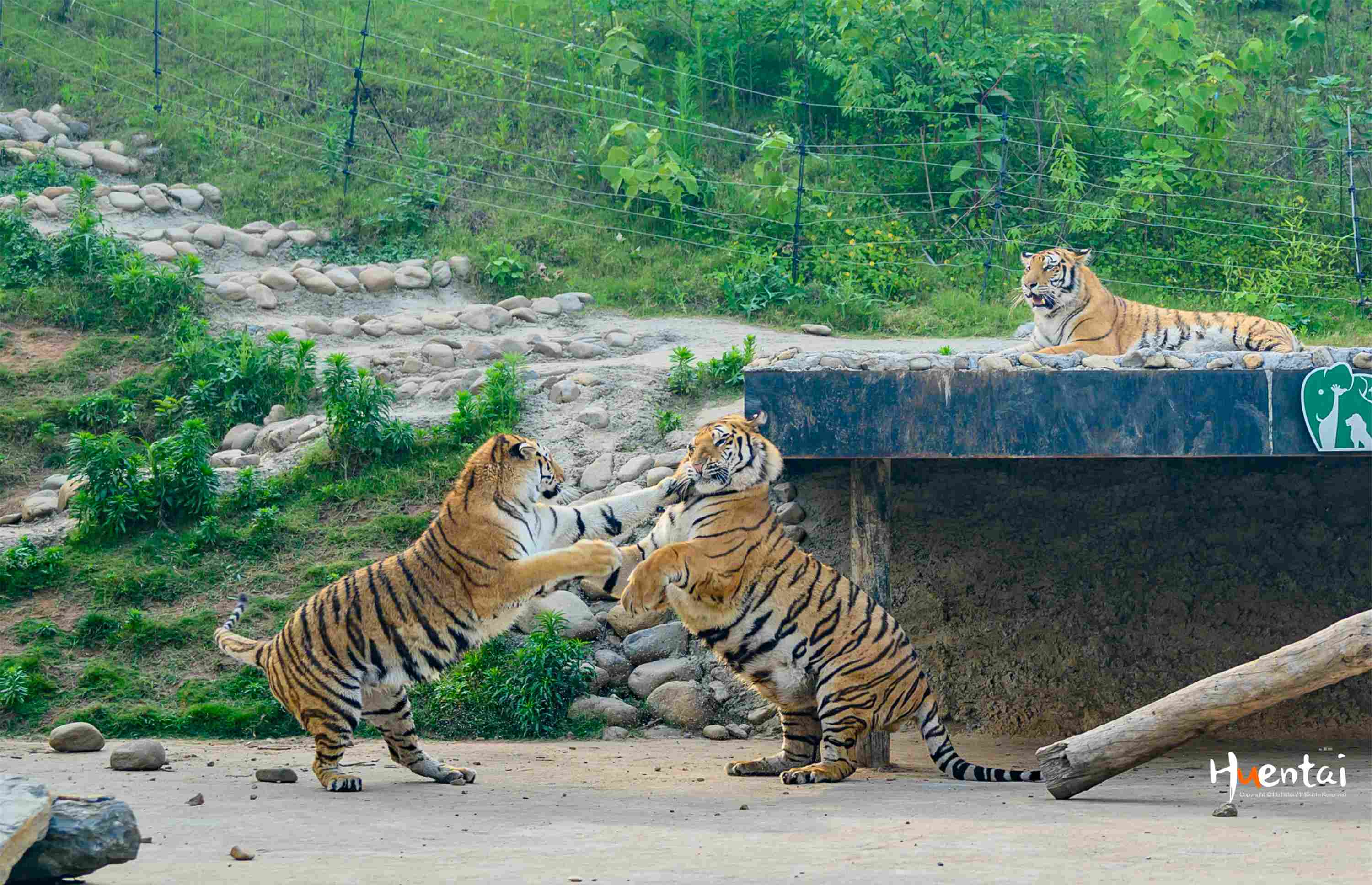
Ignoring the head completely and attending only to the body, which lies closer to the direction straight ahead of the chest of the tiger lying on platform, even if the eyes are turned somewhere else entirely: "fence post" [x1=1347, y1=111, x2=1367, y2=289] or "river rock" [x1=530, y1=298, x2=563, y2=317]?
the river rock

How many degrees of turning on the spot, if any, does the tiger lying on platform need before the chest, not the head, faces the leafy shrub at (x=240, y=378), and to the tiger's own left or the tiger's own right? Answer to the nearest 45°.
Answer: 0° — it already faces it

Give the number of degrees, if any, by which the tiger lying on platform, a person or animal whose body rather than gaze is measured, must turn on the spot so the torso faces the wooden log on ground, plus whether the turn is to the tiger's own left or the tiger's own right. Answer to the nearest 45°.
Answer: approximately 90° to the tiger's own left

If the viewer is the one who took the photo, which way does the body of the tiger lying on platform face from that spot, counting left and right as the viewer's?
facing to the left of the viewer

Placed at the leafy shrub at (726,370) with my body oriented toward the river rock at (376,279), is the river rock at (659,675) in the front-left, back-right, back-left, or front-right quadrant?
back-left

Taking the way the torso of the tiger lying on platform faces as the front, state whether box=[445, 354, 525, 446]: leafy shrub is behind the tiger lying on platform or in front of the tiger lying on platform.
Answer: in front

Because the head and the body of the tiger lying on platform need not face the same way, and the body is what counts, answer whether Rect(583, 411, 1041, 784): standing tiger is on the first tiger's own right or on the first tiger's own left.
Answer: on the first tiger's own left

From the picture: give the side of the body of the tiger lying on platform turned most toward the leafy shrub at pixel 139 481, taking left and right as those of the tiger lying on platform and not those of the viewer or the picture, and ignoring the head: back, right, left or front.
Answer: front

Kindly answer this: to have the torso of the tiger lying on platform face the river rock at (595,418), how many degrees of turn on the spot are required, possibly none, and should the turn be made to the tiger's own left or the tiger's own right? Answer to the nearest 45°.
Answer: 0° — it already faces it

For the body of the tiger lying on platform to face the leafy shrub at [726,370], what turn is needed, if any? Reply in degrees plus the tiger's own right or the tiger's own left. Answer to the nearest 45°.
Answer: approximately 45° to the tiger's own right

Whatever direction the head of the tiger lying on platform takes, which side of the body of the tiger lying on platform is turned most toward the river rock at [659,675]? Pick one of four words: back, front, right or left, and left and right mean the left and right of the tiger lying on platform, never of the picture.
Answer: front

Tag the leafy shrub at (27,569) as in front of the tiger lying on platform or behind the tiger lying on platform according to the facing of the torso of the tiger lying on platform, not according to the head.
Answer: in front

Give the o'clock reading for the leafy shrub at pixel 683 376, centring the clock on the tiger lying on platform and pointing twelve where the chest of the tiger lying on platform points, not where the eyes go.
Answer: The leafy shrub is roughly at 1 o'clock from the tiger lying on platform.
